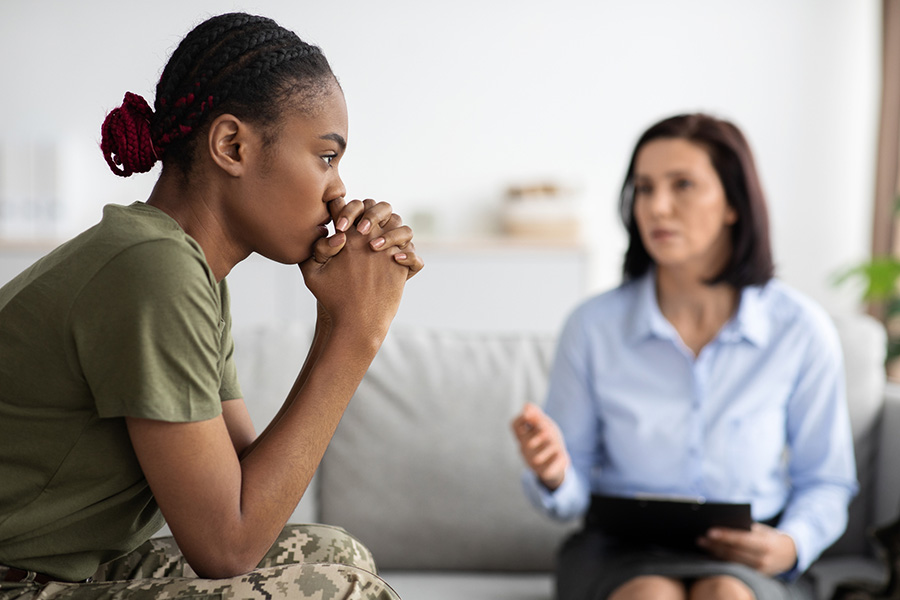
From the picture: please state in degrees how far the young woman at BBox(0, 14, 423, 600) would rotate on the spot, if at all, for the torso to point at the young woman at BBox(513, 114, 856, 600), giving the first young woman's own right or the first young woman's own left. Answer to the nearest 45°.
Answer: approximately 45° to the first young woman's own left

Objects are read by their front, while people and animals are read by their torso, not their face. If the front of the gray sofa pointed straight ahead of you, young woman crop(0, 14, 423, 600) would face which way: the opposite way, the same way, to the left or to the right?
to the left

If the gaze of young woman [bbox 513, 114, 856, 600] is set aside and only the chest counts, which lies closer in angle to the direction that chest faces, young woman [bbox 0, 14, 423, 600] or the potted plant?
the young woman

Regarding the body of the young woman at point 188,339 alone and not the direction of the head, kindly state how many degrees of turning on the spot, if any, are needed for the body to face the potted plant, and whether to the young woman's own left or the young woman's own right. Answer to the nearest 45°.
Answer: approximately 45° to the young woman's own left

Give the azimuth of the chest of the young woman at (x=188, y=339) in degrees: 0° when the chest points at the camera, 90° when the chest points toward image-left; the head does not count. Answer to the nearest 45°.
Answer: approximately 270°

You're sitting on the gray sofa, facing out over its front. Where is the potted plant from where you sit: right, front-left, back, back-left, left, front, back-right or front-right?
back-left

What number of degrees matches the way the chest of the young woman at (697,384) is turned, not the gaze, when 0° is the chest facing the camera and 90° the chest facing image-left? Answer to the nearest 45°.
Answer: approximately 0°

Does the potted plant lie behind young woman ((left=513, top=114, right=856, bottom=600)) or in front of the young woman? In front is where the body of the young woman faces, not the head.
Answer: behind

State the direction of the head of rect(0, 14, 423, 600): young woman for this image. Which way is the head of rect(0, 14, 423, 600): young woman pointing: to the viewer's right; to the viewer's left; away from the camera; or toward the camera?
to the viewer's right

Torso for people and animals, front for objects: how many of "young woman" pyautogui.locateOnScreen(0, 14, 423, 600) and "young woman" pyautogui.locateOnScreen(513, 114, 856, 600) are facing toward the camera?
1

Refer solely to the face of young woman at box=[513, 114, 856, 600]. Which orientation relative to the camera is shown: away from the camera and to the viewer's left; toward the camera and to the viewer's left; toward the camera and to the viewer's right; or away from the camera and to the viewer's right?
toward the camera and to the viewer's left

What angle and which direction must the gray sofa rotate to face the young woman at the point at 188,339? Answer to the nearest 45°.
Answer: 0° — it already faces them

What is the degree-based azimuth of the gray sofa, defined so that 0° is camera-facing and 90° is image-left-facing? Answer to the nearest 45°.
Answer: approximately 0°
